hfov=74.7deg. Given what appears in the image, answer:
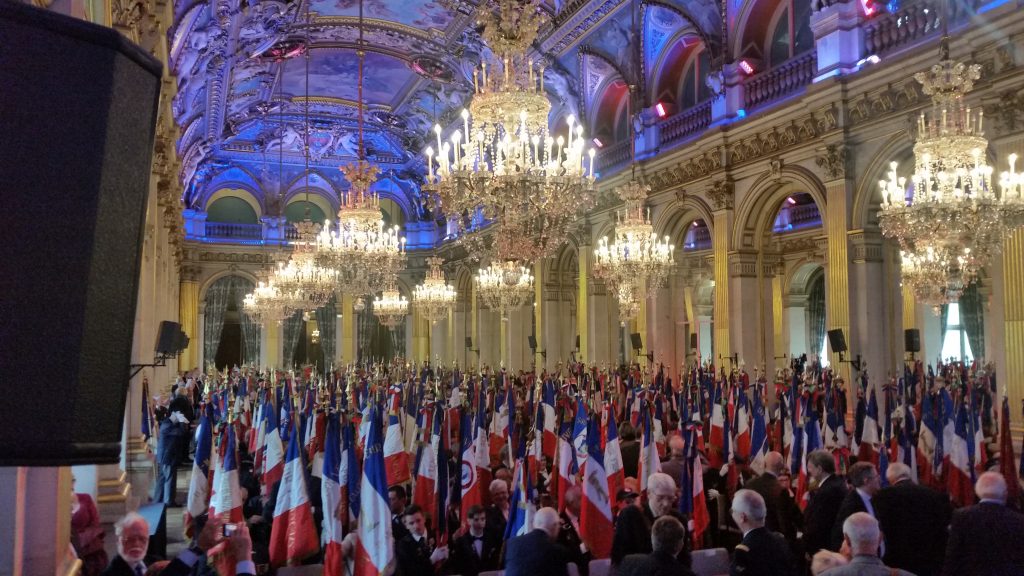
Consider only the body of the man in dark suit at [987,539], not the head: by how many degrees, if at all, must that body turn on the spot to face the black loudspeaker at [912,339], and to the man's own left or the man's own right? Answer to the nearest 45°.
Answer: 0° — they already face it

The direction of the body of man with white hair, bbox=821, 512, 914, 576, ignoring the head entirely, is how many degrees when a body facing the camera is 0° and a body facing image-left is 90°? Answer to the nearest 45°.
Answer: approximately 180°

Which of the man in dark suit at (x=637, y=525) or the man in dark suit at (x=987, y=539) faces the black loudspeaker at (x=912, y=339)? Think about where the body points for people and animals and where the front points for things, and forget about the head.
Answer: the man in dark suit at (x=987, y=539)

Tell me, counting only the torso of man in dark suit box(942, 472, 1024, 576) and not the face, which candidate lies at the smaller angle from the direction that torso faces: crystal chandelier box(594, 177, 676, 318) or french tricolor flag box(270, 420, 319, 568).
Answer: the crystal chandelier

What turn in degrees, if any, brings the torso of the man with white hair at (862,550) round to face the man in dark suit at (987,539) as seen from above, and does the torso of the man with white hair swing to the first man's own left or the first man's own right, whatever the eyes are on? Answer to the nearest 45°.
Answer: approximately 45° to the first man's own right

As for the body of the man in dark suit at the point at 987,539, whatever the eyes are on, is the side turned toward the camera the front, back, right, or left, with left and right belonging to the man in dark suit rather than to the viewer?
back

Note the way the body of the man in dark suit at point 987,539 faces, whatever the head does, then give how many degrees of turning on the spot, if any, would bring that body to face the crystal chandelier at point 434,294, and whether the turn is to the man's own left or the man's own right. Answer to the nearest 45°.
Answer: approximately 45° to the man's own left

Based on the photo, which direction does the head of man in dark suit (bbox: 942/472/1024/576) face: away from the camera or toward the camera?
away from the camera

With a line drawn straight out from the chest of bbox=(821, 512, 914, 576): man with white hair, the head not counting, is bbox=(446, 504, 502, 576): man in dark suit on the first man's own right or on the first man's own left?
on the first man's own left

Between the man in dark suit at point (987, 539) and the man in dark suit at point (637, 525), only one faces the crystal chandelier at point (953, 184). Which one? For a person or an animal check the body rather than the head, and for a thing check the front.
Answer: the man in dark suit at point (987, 539)

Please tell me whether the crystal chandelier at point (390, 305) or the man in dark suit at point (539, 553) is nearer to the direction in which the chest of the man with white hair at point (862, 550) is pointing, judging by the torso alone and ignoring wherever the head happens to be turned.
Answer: the crystal chandelier

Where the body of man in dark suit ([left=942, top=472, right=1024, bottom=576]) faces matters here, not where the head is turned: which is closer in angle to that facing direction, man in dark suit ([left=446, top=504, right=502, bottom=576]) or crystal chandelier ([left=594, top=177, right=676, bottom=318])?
the crystal chandelier
